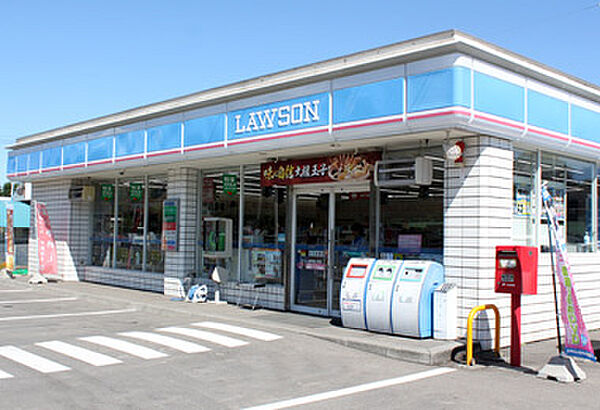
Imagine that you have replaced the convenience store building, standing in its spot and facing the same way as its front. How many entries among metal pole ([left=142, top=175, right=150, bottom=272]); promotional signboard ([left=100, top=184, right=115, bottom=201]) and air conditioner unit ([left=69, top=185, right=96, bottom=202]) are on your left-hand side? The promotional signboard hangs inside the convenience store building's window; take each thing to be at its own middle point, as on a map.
0

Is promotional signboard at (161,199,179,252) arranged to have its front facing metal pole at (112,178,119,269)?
no

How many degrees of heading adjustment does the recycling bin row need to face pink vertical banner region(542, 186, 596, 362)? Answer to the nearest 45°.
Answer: approximately 90° to its left

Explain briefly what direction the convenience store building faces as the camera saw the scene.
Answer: facing the viewer and to the left of the viewer

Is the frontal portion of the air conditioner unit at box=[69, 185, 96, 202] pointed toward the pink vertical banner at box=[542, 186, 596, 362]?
no

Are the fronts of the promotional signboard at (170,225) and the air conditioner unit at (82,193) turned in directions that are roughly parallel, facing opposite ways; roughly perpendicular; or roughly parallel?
roughly parallel

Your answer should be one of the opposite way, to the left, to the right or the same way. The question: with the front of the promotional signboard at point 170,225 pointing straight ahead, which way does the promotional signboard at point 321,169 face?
the same way

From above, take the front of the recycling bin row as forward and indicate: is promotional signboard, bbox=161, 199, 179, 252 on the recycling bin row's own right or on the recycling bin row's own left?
on the recycling bin row's own right

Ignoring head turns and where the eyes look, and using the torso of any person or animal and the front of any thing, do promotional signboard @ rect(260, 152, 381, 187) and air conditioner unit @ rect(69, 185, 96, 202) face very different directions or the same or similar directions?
same or similar directions

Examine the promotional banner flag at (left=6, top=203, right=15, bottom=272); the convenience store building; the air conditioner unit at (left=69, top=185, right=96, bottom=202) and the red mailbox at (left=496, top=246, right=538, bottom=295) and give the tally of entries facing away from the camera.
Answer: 0

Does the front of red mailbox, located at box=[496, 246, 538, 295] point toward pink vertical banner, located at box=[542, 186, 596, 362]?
no

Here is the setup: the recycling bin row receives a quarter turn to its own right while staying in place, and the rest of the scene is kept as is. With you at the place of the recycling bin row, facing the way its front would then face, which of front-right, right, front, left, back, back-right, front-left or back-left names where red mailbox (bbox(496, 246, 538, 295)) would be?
back

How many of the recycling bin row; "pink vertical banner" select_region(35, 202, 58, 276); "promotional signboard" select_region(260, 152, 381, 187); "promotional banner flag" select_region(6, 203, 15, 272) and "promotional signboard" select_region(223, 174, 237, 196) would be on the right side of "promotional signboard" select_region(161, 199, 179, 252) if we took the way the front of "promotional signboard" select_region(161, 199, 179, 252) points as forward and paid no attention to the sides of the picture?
2

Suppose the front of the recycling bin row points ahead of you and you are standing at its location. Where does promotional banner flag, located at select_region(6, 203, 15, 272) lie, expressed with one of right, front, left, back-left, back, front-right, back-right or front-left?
right

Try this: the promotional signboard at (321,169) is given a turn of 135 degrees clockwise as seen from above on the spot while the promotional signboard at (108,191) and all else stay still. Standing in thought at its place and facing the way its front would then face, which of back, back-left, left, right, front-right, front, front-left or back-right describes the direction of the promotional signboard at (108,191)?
front-left
